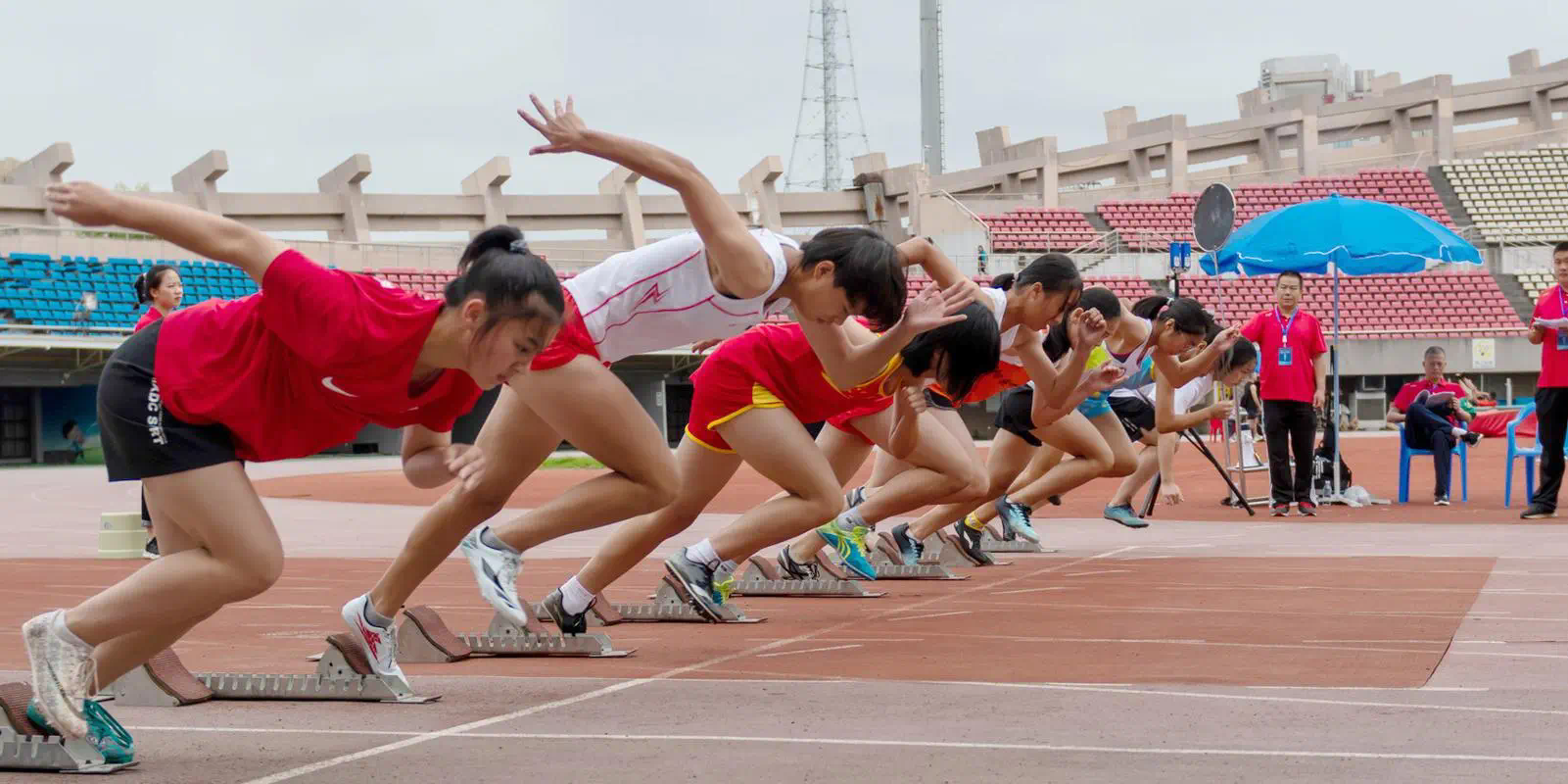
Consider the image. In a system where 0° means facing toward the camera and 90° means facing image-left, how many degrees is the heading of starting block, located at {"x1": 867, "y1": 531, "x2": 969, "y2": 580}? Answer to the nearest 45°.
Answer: approximately 270°

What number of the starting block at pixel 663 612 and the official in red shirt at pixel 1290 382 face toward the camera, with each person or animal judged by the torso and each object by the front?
1

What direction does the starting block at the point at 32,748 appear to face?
to the viewer's right

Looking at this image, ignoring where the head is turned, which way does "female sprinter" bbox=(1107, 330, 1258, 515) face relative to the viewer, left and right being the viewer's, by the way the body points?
facing to the right of the viewer

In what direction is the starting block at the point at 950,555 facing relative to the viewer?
to the viewer's right

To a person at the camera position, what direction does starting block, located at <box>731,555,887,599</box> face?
facing to the right of the viewer

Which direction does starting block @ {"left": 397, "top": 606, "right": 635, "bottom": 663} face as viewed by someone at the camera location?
facing to the right of the viewer

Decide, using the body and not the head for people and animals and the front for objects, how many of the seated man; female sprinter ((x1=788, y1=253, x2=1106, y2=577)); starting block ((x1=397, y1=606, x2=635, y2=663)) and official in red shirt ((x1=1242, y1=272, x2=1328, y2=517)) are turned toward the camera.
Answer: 2
